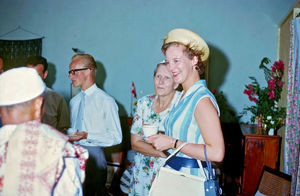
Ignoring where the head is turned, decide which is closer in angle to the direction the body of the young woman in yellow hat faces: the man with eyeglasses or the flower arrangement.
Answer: the man with eyeglasses

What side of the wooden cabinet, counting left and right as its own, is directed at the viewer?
front

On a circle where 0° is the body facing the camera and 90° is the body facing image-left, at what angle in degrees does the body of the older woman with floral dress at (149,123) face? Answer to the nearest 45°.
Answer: approximately 0°

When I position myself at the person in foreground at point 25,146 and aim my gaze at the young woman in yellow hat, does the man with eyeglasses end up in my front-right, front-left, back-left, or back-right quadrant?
front-left

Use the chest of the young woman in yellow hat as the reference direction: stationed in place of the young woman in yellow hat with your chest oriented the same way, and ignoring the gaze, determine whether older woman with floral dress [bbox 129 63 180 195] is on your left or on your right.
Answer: on your right

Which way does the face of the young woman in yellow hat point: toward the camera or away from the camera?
toward the camera

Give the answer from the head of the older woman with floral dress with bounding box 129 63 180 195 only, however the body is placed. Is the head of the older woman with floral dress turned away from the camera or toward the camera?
toward the camera

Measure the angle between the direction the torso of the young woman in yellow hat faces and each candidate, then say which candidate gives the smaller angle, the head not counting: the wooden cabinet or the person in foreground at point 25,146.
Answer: the person in foreground
